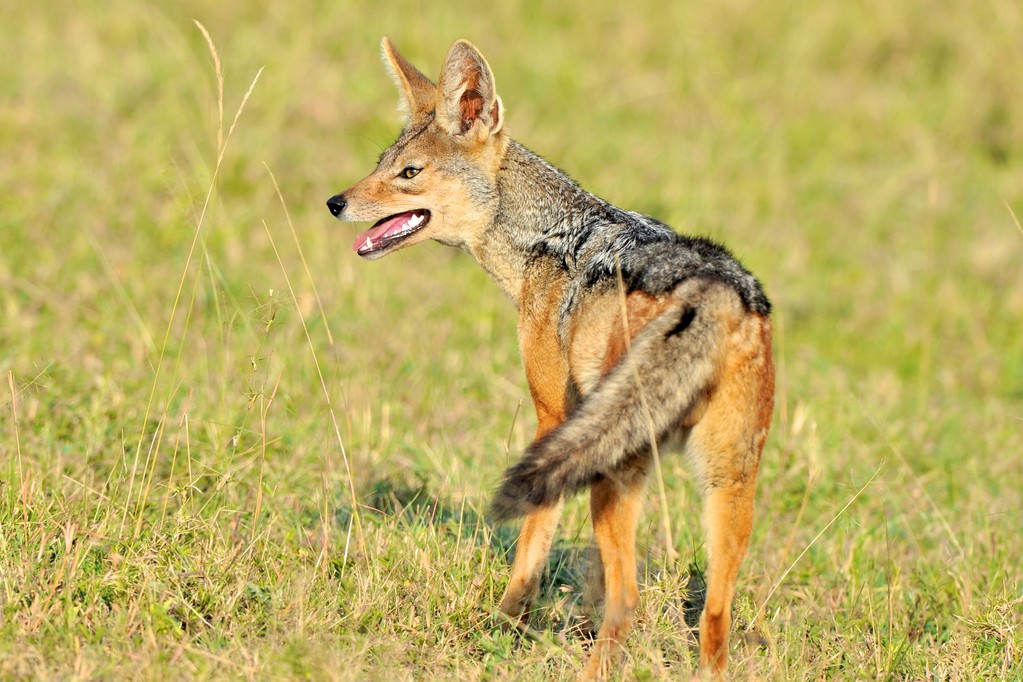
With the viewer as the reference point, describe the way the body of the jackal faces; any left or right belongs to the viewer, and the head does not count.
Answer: facing away from the viewer and to the left of the viewer
